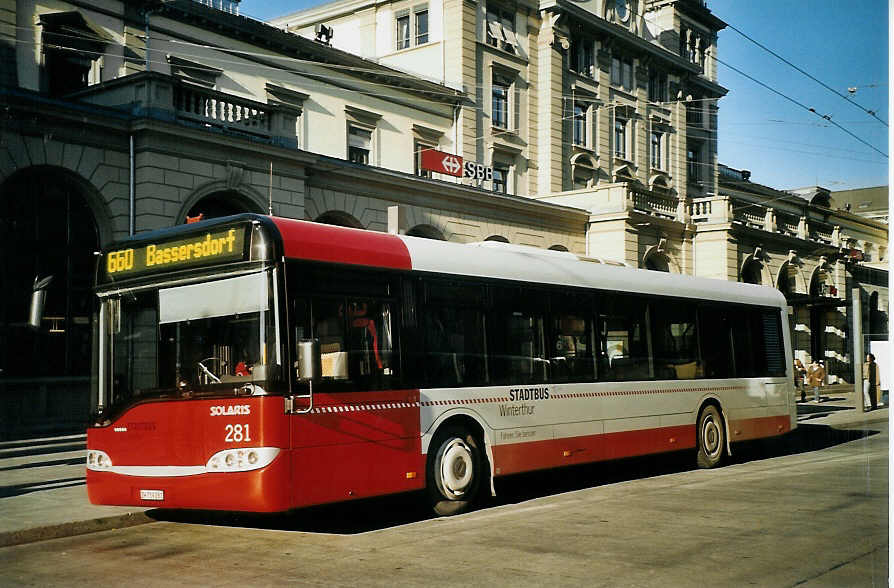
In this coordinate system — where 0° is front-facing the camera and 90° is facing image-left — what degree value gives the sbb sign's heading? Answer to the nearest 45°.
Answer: approximately 315°

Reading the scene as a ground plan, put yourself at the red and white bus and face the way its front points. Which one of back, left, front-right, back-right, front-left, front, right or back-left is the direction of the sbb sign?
back-right

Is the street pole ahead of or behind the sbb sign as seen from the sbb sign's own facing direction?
ahead

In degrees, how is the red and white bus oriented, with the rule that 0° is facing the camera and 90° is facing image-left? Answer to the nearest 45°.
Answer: approximately 45°

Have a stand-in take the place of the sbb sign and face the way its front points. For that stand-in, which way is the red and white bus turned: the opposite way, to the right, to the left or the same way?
to the right

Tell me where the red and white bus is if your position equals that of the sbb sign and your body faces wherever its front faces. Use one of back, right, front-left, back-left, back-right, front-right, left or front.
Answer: front-right

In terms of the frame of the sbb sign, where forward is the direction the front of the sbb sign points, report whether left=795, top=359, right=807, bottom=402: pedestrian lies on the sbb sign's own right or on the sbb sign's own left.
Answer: on the sbb sign's own left

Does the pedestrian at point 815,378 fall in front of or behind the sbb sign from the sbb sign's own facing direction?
in front
